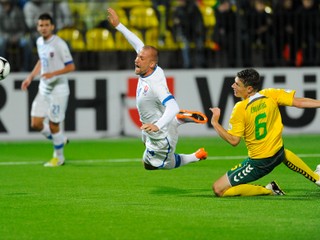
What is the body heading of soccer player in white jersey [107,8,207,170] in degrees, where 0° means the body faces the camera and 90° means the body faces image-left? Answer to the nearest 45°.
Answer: approximately 45°

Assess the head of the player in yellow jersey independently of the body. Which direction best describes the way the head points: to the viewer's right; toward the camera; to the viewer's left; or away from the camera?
to the viewer's left

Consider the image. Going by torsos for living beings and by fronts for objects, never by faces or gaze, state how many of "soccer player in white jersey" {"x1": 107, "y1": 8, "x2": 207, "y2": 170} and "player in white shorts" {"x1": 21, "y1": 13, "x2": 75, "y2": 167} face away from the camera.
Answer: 0

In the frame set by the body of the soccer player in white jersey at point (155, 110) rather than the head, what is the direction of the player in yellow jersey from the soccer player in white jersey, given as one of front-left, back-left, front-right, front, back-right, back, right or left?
left

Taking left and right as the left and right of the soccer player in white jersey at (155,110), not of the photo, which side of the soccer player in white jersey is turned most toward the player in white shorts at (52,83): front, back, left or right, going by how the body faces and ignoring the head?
right

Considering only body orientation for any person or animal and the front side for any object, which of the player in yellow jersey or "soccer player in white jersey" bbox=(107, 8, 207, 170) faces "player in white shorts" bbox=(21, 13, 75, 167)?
the player in yellow jersey

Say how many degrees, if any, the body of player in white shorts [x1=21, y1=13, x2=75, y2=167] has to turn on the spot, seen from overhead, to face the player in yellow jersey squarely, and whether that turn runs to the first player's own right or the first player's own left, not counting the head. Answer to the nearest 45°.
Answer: approximately 90° to the first player's own left

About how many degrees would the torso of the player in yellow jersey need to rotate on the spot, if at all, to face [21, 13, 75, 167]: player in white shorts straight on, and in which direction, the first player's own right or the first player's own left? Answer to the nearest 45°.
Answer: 0° — they already face them

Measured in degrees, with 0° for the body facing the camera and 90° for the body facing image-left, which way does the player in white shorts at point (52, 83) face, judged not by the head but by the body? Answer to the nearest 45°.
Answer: approximately 45°

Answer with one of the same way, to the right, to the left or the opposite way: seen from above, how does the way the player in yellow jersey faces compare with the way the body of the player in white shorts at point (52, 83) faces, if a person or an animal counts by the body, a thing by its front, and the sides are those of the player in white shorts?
to the right

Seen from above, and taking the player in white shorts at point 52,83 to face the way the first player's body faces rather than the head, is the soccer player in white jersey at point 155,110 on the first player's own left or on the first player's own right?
on the first player's own left

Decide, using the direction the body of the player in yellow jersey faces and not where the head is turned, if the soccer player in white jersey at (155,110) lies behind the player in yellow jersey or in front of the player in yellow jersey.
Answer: in front
